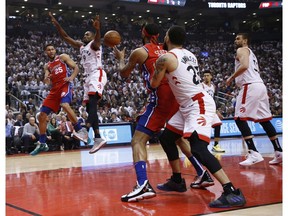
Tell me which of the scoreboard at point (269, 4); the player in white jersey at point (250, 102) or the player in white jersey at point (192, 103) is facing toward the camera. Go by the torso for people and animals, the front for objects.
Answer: the scoreboard

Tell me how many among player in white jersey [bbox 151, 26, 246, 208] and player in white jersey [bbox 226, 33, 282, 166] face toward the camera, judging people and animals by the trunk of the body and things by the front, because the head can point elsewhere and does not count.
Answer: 0

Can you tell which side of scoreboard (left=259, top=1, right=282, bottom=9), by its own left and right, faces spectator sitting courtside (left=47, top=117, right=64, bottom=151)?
front

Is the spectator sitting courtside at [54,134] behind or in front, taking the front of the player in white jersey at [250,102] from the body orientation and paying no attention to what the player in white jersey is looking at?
in front

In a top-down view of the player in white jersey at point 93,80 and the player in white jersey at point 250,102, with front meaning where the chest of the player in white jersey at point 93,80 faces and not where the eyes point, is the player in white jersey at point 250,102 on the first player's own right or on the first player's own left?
on the first player's own left

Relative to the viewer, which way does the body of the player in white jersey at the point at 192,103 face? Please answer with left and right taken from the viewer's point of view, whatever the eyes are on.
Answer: facing away from the viewer and to the left of the viewer

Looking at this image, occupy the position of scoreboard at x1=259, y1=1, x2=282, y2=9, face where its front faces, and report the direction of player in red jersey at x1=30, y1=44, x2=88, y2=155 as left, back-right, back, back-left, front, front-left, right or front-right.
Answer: front

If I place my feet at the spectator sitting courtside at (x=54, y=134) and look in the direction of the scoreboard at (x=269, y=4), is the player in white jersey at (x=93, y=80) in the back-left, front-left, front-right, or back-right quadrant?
back-right

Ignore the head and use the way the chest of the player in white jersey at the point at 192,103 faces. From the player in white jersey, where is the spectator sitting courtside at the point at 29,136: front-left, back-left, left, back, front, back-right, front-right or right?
front

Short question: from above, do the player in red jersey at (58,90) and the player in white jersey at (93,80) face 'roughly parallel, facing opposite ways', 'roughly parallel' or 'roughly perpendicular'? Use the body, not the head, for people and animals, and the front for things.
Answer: roughly parallel

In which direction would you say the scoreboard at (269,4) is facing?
toward the camera

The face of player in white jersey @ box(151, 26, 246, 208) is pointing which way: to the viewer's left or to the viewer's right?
to the viewer's left

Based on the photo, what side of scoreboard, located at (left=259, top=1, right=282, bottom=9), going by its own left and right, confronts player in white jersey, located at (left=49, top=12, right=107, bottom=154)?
front

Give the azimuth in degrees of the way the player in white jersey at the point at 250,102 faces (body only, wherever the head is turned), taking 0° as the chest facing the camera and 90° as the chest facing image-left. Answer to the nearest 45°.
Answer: approximately 135°
